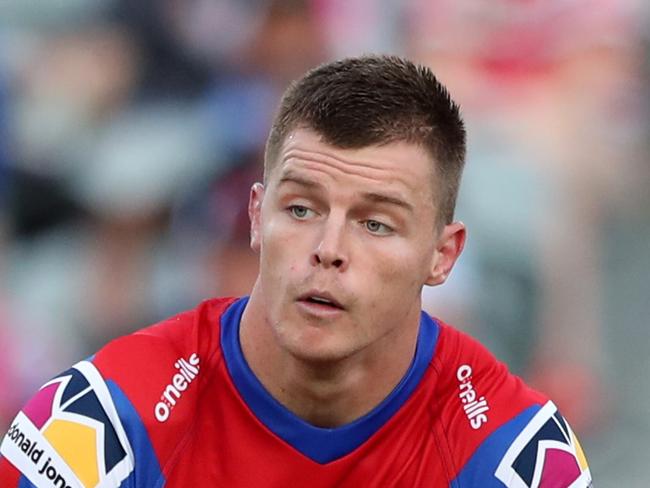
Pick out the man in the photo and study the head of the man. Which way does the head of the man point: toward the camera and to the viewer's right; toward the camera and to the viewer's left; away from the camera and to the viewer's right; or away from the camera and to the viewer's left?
toward the camera and to the viewer's left

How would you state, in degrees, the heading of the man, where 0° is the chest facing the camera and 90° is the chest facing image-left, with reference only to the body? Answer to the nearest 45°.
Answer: approximately 0°

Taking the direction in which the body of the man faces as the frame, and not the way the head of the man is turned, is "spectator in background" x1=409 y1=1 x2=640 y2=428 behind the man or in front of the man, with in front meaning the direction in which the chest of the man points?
behind
